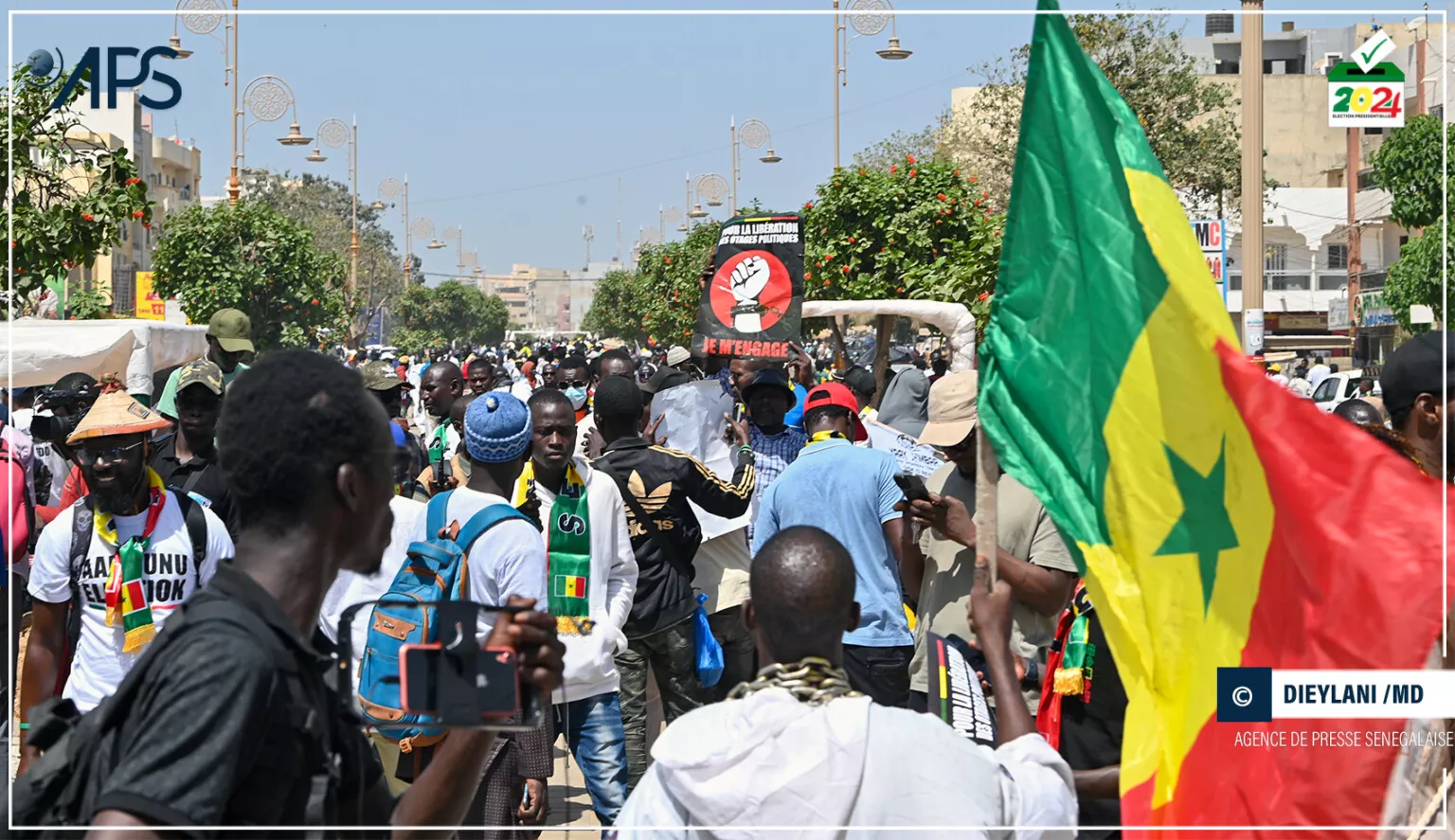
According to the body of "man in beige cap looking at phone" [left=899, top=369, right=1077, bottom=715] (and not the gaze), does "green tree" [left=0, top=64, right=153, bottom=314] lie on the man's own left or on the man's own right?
on the man's own right

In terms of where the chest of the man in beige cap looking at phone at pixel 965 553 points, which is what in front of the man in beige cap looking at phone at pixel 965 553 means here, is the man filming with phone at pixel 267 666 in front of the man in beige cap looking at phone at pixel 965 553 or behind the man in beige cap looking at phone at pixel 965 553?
in front

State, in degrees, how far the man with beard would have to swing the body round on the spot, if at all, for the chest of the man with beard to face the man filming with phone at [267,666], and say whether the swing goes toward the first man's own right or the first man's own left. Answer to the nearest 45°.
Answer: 0° — they already face them

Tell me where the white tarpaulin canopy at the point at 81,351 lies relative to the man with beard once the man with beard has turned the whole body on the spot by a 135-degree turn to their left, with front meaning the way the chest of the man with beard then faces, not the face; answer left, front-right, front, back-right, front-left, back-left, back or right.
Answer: front-left

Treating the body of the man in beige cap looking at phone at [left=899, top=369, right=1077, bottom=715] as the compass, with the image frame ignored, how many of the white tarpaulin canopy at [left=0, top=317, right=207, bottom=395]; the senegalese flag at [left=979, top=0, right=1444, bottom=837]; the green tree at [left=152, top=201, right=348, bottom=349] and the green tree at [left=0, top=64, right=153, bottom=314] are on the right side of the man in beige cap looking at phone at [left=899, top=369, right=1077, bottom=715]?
3

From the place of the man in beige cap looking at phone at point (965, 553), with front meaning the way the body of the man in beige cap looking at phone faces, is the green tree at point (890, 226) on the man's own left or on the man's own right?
on the man's own right

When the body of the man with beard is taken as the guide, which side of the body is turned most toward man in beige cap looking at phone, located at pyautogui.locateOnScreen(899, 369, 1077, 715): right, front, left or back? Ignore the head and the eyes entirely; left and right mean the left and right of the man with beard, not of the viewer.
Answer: left

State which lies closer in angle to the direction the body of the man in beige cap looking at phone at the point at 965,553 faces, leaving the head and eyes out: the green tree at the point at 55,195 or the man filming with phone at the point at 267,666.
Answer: the man filming with phone

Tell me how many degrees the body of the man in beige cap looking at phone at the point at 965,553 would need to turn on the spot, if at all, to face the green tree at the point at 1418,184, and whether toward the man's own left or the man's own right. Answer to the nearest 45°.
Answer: approximately 135° to the man's own right

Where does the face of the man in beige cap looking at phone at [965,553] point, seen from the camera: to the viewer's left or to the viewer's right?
to the viewer's left

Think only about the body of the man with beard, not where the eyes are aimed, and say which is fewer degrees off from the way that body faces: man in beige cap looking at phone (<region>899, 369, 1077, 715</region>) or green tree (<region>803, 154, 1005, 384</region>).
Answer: the man in beige cap looking at phone

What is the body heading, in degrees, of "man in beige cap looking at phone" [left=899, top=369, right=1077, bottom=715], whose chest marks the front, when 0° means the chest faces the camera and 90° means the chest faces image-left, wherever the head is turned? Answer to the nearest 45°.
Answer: approximately 45°

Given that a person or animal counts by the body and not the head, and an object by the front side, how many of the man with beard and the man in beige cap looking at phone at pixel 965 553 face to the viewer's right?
0

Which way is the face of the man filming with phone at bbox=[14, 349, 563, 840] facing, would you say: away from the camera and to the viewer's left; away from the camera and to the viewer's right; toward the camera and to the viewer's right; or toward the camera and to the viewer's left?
away from the camera and to the viewer's right

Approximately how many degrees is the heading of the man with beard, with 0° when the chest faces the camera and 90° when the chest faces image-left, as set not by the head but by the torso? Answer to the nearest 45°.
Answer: approximately 0°

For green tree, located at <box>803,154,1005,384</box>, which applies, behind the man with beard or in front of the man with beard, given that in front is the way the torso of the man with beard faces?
behind

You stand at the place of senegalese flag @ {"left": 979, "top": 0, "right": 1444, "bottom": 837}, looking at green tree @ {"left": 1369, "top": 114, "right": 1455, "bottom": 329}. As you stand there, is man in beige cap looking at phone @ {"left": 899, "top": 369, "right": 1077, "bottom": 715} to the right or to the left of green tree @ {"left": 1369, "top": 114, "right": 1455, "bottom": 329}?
left
